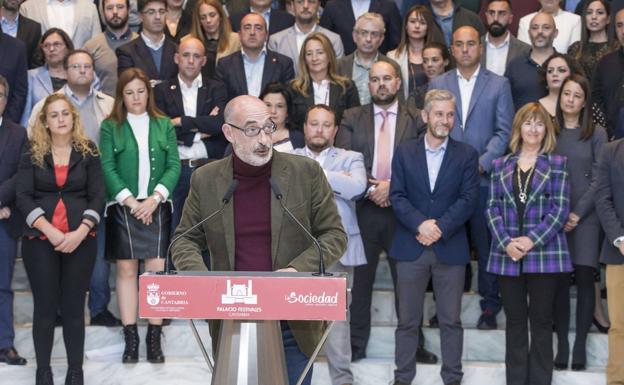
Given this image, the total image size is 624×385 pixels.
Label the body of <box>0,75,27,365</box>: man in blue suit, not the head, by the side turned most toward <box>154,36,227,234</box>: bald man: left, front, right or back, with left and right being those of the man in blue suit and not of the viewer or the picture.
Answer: left

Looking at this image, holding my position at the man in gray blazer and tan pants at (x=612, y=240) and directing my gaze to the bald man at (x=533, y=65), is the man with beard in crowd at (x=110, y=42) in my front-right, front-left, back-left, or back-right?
front-left

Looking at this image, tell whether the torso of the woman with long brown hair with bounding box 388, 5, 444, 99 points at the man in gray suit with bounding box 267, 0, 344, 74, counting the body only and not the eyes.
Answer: no

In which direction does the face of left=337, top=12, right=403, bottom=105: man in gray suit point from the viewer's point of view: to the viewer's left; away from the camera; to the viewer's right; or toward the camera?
toward the camera

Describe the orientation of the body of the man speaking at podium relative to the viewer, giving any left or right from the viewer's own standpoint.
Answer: facing the viewer

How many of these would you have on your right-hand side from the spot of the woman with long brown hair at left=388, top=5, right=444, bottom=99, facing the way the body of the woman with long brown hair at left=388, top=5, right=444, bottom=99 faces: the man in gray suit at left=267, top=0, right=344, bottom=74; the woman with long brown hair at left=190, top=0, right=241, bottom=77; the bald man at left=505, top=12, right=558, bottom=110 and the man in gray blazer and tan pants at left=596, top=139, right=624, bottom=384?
2

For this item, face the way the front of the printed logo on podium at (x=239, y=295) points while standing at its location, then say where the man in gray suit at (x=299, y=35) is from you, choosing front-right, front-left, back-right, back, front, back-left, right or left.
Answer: back

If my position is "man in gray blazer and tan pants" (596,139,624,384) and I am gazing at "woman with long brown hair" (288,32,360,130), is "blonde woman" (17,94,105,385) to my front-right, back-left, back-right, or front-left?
front-left

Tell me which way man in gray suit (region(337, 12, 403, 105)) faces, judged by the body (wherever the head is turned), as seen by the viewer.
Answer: toward the camera

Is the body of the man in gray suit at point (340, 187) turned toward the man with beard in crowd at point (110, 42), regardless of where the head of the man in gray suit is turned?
no

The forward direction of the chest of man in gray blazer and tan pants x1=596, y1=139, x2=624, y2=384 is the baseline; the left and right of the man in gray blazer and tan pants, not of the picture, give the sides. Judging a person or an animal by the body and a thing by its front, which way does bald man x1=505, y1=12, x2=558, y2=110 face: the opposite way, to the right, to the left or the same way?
the same way

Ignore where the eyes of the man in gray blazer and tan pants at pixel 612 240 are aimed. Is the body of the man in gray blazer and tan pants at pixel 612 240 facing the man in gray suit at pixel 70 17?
no

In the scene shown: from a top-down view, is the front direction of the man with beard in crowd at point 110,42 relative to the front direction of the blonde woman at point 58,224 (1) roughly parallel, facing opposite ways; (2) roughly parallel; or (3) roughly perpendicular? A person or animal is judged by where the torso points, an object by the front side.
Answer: roughly parallel

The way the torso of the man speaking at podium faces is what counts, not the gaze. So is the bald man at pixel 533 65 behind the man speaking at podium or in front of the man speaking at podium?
behind

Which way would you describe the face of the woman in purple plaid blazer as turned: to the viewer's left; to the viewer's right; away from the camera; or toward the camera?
toward the camera

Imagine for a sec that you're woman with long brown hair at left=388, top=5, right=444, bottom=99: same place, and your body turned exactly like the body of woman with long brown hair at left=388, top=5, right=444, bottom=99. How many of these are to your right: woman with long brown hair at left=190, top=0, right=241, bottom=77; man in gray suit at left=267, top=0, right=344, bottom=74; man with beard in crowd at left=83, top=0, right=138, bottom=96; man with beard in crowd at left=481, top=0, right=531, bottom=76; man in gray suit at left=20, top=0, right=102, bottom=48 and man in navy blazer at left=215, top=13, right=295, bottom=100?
5

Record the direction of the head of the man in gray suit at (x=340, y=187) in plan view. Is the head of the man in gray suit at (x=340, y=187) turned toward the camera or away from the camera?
toward the camera
